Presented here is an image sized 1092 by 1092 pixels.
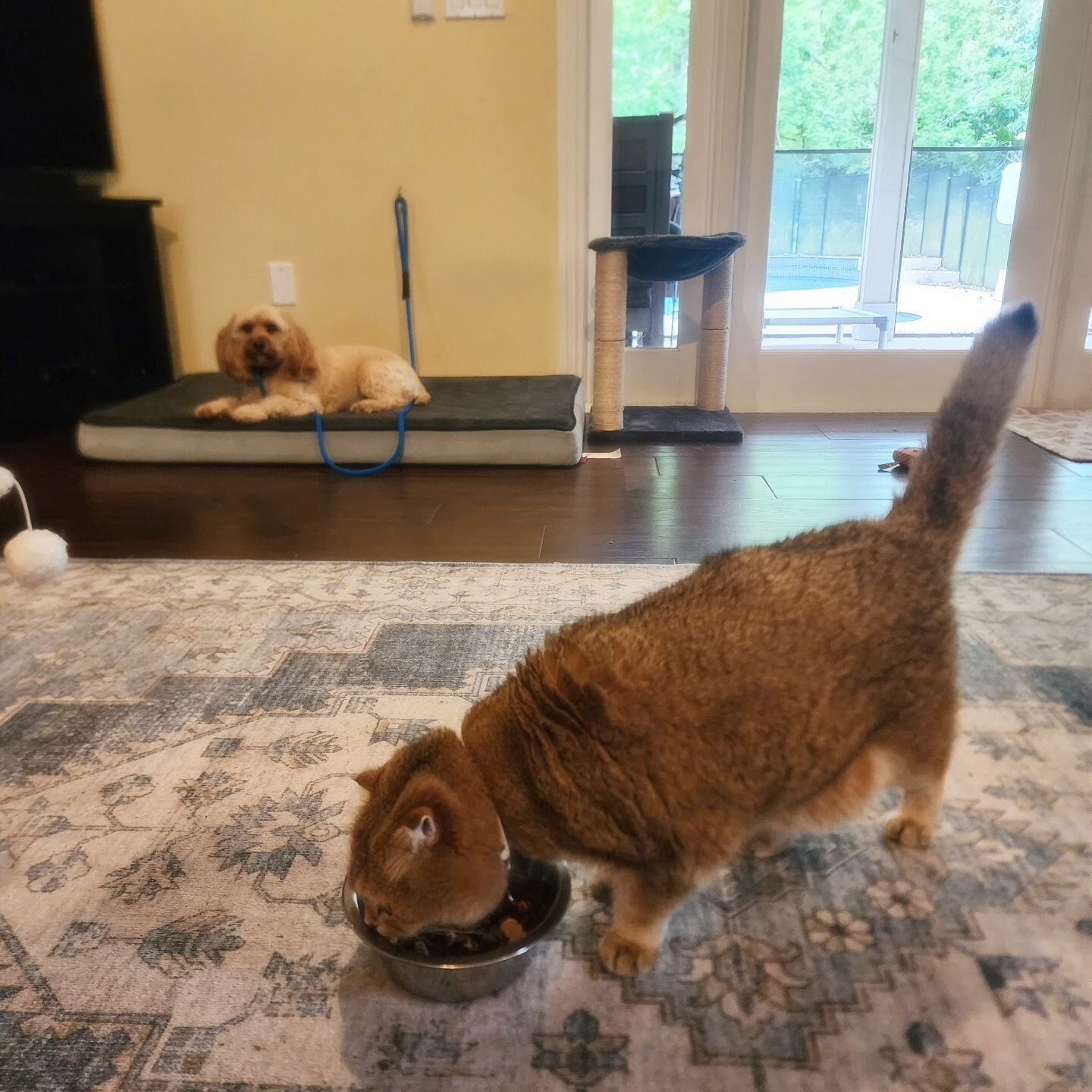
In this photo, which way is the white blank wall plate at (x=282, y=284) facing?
toward the camera

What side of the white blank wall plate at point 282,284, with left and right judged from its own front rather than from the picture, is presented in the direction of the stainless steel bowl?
front

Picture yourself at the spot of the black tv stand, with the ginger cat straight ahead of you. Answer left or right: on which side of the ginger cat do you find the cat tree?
left

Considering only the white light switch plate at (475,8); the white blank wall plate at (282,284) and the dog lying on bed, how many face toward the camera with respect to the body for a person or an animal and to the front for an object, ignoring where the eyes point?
2

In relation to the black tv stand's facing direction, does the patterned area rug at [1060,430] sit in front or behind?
in front

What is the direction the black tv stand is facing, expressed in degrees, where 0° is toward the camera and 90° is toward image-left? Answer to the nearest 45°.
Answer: approximately 315°

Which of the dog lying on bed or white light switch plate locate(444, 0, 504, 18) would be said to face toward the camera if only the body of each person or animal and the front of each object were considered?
the white light switch plate

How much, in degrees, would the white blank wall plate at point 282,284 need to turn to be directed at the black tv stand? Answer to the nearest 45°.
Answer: approximately 90° to its right

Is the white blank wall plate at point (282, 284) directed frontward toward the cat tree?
no

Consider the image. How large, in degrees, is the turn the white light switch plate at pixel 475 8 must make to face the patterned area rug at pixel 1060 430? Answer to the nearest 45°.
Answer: approximately 90° to its left

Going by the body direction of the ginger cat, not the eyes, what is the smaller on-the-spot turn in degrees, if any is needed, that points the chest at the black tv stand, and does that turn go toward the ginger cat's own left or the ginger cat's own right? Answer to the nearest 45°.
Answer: approximately 90° to the ginger cat's own right

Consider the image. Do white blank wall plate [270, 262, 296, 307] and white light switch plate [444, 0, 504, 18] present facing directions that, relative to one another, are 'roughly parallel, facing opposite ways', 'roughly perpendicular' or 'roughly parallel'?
roughly parallel

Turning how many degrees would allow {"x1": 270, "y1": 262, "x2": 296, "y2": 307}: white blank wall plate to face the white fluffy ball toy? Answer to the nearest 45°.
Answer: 0° — it already faces it

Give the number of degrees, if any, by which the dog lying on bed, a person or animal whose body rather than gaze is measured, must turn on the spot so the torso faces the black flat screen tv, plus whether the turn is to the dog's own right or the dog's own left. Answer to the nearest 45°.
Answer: approximately 45° to the dog's own right

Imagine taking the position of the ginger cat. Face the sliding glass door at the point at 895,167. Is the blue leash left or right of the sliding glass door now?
left

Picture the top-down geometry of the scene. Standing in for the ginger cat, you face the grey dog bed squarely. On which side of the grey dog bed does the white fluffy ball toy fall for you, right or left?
left

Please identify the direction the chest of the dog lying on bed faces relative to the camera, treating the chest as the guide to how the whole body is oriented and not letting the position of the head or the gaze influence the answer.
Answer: to the viewer's left
